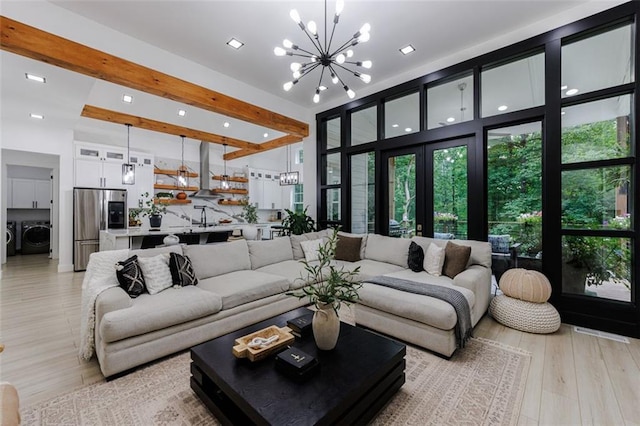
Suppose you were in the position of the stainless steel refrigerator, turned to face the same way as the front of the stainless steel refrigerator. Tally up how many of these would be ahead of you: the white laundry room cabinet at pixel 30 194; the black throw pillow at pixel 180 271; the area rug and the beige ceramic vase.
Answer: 3

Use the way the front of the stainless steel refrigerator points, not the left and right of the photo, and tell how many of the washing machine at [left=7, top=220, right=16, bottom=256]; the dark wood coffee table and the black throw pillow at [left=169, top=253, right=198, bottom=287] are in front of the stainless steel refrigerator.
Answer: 2

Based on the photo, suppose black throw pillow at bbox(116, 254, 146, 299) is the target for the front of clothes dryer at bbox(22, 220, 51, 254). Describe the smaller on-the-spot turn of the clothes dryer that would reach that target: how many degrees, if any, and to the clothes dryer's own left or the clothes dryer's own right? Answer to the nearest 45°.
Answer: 0° — it already faces it

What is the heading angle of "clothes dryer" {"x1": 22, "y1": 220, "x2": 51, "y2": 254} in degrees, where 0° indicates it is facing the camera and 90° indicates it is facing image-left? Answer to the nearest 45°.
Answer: approximately 0°

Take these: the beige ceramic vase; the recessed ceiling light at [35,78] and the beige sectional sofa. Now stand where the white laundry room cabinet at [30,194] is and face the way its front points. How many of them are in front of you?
3

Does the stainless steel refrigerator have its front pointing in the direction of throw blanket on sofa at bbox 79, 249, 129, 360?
yes

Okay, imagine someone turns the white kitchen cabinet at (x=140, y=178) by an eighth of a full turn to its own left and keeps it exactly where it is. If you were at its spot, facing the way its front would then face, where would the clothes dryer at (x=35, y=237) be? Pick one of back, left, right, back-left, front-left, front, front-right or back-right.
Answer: back

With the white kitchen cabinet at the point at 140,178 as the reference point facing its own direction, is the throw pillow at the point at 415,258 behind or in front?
in front

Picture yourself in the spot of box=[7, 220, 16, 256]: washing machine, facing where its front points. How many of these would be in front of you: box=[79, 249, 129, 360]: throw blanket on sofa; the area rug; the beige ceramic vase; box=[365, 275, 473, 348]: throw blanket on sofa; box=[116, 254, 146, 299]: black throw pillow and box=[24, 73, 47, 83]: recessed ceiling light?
6

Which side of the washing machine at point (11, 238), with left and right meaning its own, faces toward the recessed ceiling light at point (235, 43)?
front

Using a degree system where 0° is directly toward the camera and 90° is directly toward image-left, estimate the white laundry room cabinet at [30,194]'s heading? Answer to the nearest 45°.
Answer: approximately 0°

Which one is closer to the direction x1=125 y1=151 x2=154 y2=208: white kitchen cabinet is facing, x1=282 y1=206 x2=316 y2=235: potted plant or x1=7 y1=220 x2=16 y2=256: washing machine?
the potted plant

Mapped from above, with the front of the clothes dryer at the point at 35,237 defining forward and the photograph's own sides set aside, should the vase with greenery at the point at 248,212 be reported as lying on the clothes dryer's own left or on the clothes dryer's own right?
on the clothes dryer's own left
